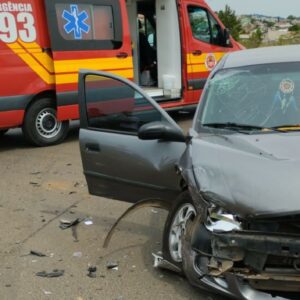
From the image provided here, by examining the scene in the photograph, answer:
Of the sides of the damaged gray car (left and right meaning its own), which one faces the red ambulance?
back

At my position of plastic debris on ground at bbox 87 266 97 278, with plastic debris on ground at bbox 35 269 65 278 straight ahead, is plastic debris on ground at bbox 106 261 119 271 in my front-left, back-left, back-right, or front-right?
back-right

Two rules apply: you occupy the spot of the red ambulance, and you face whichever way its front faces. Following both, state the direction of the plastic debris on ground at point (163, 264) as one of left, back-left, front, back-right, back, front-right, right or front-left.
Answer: back-right

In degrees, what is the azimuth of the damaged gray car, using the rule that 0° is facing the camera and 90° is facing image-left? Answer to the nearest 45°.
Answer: approximately 315°

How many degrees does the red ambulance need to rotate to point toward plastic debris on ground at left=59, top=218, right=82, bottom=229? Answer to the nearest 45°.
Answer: approximately 135° to its right

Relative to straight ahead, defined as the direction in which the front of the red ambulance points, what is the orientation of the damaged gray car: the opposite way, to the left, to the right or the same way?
to the right

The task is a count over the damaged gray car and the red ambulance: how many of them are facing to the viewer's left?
0

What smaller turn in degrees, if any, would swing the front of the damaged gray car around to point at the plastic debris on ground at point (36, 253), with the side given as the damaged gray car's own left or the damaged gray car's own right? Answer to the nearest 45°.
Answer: approximately 135° to the damaged gray car's own right

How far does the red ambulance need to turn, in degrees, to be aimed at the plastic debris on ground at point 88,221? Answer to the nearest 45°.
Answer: approximately 135° to its right

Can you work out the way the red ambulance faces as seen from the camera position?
facing away from the viewer and to the right of the viewer

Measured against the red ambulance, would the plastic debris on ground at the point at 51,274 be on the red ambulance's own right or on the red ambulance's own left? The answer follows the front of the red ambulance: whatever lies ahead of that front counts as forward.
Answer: on the red ambulance's own right
